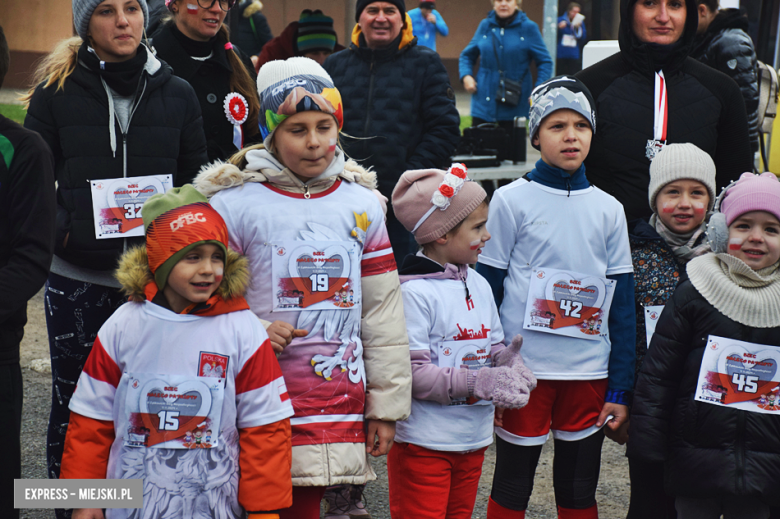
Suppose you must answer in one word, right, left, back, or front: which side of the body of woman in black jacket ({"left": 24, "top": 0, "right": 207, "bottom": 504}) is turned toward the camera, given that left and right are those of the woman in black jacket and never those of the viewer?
front

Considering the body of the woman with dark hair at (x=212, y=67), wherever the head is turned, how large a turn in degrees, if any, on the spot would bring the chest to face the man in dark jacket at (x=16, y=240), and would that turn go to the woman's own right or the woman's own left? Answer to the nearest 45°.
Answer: approximately 90° to the woman's own right

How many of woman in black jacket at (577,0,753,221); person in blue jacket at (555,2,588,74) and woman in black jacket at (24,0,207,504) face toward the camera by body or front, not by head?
3

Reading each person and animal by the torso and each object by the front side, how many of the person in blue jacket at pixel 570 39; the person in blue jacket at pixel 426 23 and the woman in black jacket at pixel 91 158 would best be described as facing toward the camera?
3

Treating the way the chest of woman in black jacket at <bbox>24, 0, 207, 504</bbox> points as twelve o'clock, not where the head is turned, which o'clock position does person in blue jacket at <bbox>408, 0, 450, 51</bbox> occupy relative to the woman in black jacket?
The person in blue jacket is roughly at 7 o'clock from the woman in black jacket.

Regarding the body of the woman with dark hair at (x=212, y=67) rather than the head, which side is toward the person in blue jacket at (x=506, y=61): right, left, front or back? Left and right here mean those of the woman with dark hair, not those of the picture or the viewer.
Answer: left

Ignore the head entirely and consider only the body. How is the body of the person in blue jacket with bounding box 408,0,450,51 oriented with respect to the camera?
toward the camera

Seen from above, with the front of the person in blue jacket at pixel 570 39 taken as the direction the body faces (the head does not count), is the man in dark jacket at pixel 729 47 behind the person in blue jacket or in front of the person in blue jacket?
in front

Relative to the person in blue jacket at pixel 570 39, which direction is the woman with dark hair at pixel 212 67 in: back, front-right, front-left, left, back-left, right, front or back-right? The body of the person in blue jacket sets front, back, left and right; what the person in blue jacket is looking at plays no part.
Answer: front

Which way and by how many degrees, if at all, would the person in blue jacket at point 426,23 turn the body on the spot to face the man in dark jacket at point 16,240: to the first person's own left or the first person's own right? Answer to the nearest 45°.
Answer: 0° — they already face them

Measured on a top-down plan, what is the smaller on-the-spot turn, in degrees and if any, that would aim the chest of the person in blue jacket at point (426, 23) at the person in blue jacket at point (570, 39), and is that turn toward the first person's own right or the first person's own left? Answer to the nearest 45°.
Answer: approximately 135° to the first person's own left

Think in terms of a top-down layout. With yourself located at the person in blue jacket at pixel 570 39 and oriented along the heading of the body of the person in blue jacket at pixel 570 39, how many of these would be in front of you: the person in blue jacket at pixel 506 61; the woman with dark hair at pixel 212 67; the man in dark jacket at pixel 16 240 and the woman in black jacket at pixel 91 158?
4

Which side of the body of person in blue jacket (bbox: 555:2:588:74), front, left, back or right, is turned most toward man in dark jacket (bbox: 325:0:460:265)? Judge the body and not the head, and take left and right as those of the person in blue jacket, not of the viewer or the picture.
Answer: front

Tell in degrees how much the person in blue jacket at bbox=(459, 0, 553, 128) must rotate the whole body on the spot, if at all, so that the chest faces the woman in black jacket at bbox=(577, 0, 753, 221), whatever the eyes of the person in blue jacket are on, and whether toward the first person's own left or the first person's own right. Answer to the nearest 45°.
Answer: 0° — they already face them

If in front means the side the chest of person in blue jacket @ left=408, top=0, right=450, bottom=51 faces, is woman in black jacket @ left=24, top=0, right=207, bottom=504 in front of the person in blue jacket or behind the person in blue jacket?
in front

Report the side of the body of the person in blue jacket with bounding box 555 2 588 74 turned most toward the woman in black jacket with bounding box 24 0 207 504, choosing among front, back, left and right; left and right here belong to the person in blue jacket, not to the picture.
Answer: front

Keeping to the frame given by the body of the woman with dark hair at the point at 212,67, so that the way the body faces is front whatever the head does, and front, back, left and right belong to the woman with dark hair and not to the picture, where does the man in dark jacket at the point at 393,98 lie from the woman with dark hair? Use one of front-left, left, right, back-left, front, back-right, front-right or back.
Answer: left
